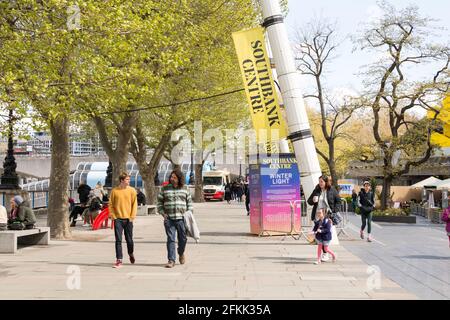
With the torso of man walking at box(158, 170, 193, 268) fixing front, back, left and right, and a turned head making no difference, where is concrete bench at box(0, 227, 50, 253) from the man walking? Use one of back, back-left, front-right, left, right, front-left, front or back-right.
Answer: back-right

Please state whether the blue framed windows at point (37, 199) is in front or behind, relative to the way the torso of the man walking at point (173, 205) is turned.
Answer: behind

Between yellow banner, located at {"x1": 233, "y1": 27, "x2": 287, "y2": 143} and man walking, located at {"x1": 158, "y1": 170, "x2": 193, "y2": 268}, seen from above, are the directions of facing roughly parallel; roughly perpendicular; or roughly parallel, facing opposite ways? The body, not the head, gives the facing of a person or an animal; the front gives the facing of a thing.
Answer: roughly parallel

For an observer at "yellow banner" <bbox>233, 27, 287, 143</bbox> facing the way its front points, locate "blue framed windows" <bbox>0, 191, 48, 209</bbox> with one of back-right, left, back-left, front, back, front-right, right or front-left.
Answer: back-right

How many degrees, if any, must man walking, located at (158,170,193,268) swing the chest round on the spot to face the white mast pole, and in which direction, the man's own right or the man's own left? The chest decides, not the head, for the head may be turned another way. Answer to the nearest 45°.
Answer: approximately 135° to the man's own left

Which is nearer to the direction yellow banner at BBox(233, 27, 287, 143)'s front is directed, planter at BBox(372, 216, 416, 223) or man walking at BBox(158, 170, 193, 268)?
the man walking

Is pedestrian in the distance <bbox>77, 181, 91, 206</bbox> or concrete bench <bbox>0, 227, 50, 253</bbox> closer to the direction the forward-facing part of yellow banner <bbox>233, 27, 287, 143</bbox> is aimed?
the concrete bench

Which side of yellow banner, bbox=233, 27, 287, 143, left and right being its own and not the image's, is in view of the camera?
front

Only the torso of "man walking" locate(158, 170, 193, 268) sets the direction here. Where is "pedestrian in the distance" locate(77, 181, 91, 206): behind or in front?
behind

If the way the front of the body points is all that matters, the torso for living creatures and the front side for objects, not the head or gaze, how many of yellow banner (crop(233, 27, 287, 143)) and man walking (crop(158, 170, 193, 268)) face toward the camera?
2

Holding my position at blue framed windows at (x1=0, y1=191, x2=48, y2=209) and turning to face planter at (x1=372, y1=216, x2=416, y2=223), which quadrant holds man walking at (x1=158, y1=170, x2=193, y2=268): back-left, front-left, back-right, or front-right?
front-right

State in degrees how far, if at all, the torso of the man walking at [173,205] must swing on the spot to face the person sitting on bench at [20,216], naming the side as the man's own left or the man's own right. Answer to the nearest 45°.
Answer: approximately 135° to the man's own right
